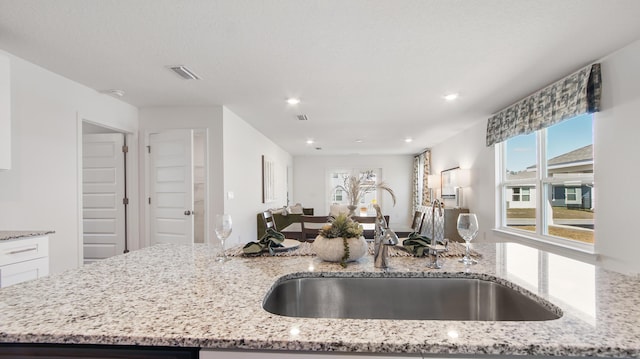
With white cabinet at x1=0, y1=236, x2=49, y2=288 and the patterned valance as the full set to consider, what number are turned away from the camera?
0

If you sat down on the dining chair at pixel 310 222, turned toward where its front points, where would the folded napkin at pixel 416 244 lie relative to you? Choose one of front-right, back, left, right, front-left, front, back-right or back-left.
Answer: back

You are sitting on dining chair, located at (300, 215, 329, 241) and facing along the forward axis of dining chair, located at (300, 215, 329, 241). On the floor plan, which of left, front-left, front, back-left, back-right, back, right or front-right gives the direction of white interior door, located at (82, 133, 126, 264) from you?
left

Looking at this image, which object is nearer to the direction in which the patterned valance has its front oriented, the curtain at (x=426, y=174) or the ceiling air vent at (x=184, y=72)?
the ceiling air vent

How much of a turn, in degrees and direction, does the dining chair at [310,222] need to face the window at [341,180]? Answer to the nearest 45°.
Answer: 0° — it already faces it

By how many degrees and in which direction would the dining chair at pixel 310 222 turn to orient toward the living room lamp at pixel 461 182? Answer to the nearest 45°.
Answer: approximately 45° to its right

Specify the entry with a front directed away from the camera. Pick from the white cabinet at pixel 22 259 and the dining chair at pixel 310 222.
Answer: the dining chair

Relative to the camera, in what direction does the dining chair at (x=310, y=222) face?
facing away from the viewer

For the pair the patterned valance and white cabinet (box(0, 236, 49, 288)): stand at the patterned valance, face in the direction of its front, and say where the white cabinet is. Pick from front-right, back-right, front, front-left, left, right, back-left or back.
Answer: front

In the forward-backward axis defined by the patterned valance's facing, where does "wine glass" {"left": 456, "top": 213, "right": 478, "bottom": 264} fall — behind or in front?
in front

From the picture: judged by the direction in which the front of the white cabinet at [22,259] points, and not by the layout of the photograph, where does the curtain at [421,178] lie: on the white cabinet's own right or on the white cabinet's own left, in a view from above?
on the white cabinet's own left

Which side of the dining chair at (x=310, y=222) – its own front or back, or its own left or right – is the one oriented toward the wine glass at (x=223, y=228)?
back

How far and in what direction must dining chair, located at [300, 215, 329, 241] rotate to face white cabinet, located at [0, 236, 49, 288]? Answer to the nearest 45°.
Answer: approximately 135° to its left
